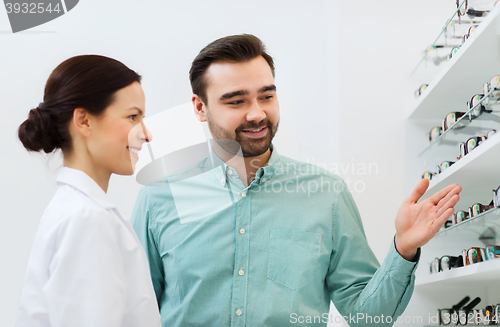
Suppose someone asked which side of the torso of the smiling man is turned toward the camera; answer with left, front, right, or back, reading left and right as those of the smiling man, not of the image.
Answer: front

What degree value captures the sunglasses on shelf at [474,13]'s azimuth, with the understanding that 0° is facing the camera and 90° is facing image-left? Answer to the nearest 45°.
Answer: approximately 45°

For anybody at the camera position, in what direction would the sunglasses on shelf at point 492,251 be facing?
facing the viewer and to the left of the viewer

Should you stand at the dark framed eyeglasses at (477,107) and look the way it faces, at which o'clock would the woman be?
The woman is roughly at 12 o'clock from the dark framed eyeglasses.

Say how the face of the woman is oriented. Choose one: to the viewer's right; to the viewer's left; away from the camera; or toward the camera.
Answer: to the viewer's right

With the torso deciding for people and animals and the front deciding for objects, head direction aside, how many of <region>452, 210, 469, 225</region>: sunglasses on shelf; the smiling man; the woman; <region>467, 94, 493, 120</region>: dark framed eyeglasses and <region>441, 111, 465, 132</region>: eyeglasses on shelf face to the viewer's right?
1
